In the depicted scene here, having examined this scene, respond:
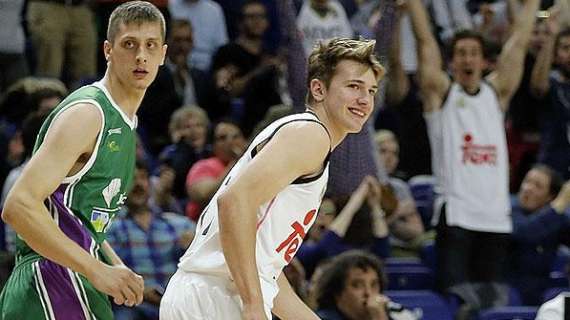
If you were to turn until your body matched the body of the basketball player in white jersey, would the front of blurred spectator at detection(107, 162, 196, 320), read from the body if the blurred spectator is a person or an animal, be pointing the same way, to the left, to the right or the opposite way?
to the right

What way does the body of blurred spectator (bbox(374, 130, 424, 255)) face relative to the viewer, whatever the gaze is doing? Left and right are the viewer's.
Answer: facing the viewer

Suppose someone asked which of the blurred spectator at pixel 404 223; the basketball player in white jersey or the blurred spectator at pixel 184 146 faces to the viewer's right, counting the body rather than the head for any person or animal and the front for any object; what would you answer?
the basketball player in white jersey

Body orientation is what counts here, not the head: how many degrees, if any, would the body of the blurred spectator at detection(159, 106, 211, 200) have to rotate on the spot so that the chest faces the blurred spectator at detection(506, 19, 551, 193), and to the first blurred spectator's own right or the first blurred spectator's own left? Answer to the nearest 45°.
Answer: approximately 90° to the first blurred spectator's own left

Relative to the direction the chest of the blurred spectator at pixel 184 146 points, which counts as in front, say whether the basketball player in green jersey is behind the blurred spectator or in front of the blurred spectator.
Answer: in front

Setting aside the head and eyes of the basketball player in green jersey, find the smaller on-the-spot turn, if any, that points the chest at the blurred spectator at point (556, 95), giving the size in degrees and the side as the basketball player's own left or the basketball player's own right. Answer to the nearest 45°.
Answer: approximately 90° to the basketball player's own left

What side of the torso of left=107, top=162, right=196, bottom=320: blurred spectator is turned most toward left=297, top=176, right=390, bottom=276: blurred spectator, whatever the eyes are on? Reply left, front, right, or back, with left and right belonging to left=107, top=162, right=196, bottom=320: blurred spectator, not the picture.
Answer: left

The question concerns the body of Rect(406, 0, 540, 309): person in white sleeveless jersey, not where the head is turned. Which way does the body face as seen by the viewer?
toward the camera

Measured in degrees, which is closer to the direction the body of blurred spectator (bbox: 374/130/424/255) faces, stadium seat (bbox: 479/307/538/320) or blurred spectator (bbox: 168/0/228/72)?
the stadium seat

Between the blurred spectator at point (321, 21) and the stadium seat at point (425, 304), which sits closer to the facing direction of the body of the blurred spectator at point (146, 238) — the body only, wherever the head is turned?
the stadium seat

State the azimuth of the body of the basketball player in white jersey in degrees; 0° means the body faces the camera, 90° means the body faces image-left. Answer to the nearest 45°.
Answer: approximately 270°
